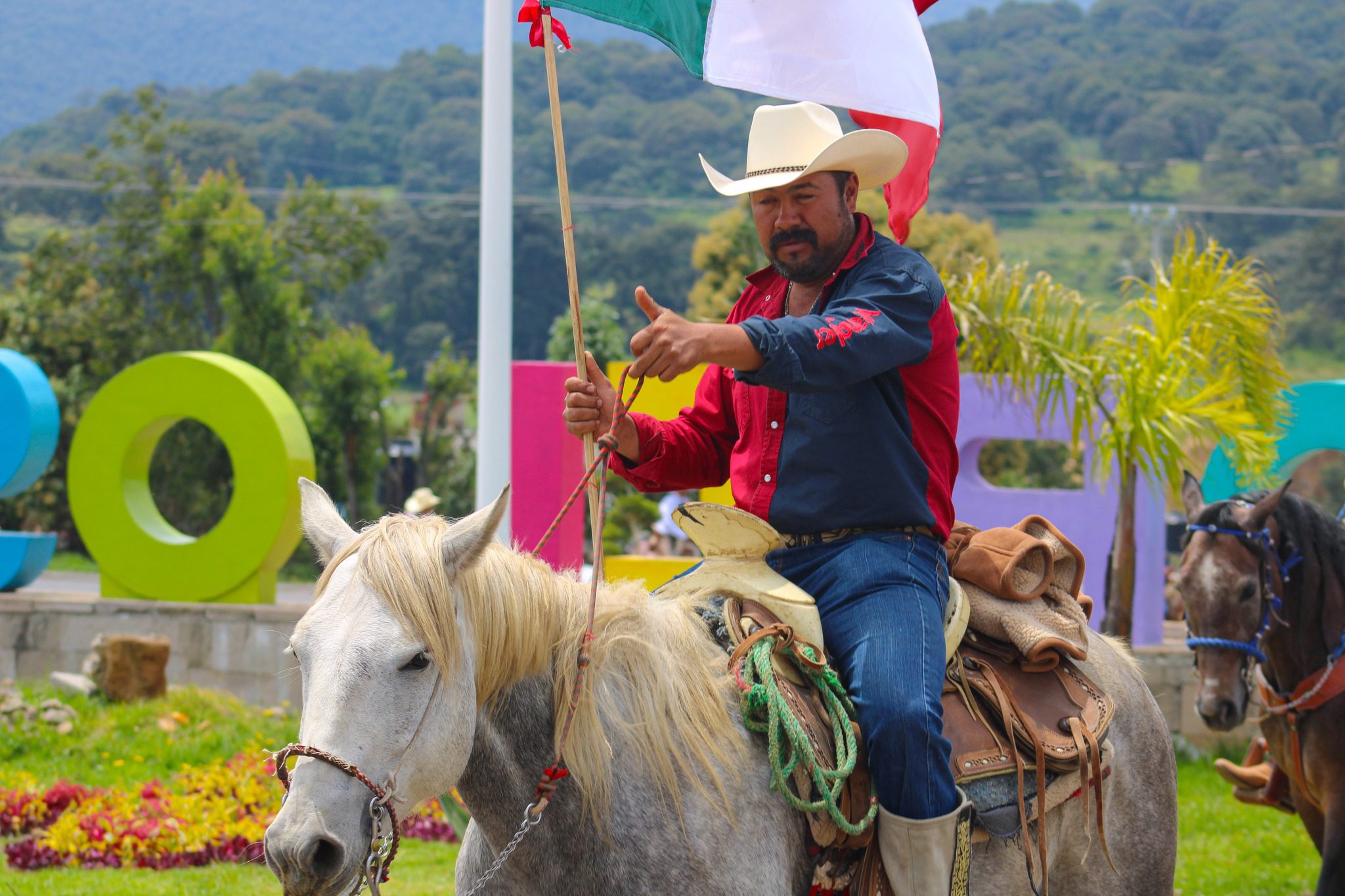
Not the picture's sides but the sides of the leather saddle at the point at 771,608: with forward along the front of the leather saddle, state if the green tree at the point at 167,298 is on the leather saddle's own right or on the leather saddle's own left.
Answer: on the leather saddle's own right

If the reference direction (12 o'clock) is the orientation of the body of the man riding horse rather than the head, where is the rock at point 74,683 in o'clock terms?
The rock is roughly at 3 o'clock from the man riding horse.

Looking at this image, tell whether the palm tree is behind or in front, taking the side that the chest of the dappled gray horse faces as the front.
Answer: behind

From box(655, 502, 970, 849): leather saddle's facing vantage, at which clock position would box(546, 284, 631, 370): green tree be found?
The green tree is roughly at 4 o'clock from the leather saddle.

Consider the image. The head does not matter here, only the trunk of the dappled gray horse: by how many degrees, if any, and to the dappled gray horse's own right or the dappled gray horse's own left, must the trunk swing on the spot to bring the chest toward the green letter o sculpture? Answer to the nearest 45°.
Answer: approximately 90° to the dappled gray horse's own right

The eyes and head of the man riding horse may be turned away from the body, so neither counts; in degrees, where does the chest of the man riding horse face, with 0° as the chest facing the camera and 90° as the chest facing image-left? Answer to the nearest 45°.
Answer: approximately 45°

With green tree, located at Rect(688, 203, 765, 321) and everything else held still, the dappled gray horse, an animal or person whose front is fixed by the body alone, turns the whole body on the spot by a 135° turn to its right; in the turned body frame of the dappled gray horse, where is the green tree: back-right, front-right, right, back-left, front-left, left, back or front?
front

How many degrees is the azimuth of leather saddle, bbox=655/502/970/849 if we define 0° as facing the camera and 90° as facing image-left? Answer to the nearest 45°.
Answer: approximately 45°

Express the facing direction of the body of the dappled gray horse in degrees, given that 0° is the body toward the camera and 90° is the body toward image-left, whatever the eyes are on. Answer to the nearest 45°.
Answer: approximately 45°

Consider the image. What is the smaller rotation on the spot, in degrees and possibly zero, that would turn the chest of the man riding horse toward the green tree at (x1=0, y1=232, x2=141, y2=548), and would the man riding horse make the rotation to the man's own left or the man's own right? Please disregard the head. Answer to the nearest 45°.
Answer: approximately 90° to the man's own right

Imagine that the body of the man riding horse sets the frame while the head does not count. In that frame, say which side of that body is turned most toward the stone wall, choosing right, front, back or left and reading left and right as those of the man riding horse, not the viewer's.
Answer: right
